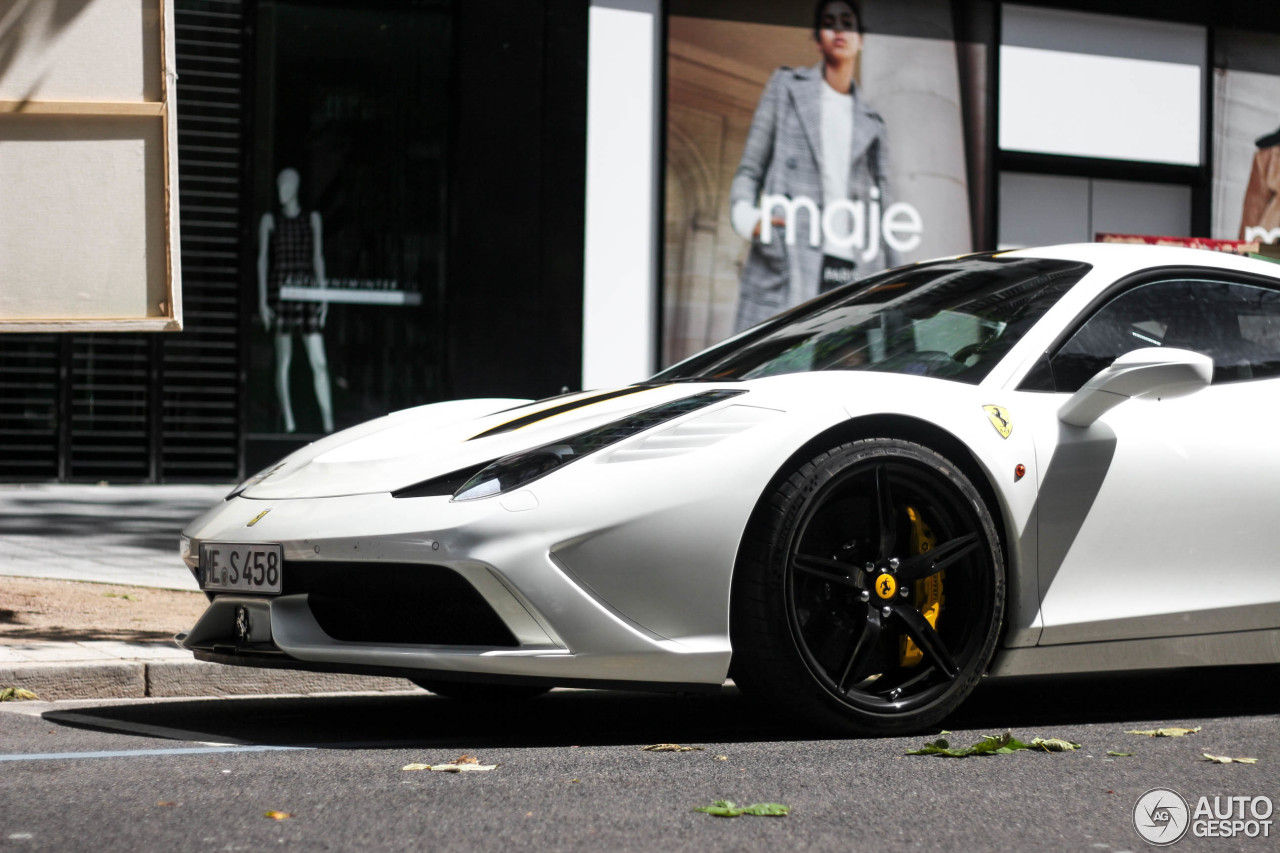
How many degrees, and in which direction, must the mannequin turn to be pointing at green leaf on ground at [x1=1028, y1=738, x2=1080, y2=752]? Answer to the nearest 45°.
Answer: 0° — it already faces it

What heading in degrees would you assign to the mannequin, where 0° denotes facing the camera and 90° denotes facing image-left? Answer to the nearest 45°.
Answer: approximately 0°

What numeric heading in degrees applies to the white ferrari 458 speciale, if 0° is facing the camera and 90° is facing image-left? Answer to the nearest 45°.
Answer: approximately 45°

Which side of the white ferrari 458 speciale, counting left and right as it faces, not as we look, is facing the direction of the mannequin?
right

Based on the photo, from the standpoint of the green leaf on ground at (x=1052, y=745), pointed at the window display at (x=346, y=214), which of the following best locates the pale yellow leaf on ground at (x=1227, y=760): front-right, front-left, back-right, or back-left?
back-right
